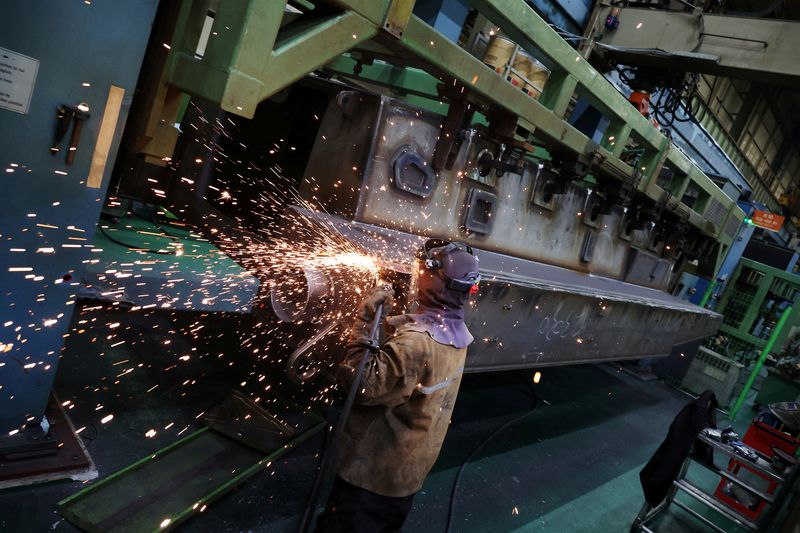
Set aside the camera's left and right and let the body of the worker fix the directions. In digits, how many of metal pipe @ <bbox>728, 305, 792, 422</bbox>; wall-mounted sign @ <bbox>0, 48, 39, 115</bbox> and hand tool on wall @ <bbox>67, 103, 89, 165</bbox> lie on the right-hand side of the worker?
1

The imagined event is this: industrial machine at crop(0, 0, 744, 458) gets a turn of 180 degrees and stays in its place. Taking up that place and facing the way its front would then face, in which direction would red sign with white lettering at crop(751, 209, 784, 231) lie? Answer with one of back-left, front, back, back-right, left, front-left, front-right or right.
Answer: right

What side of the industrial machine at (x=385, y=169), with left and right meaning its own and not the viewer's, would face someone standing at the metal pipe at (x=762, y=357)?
left

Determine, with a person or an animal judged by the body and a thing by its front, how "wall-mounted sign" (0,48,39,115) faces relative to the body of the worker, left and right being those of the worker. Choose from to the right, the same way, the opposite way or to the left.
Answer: the opposite way

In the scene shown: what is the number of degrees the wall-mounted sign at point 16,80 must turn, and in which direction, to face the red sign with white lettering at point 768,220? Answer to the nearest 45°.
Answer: approximately 90° to its left

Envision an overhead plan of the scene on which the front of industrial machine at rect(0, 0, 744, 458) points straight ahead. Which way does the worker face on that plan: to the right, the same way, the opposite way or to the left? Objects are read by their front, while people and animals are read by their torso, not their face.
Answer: the opposite way

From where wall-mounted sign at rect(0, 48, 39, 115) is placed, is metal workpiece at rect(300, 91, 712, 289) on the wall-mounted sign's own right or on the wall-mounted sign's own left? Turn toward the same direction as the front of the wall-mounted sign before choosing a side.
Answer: on the wall-mounted sign's own left

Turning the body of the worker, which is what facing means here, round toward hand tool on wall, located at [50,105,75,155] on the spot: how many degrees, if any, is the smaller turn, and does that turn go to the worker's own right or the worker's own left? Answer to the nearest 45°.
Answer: approximately 45° to the worker's own left

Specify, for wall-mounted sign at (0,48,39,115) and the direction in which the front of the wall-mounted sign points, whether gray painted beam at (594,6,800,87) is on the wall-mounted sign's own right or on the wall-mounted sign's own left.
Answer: on the wall-mounted sign's own left

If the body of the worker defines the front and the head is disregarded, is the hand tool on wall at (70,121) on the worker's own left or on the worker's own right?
on the worker's own left

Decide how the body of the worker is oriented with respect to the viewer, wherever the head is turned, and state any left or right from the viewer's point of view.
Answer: facing away from the viewer and to the left of the viewer
